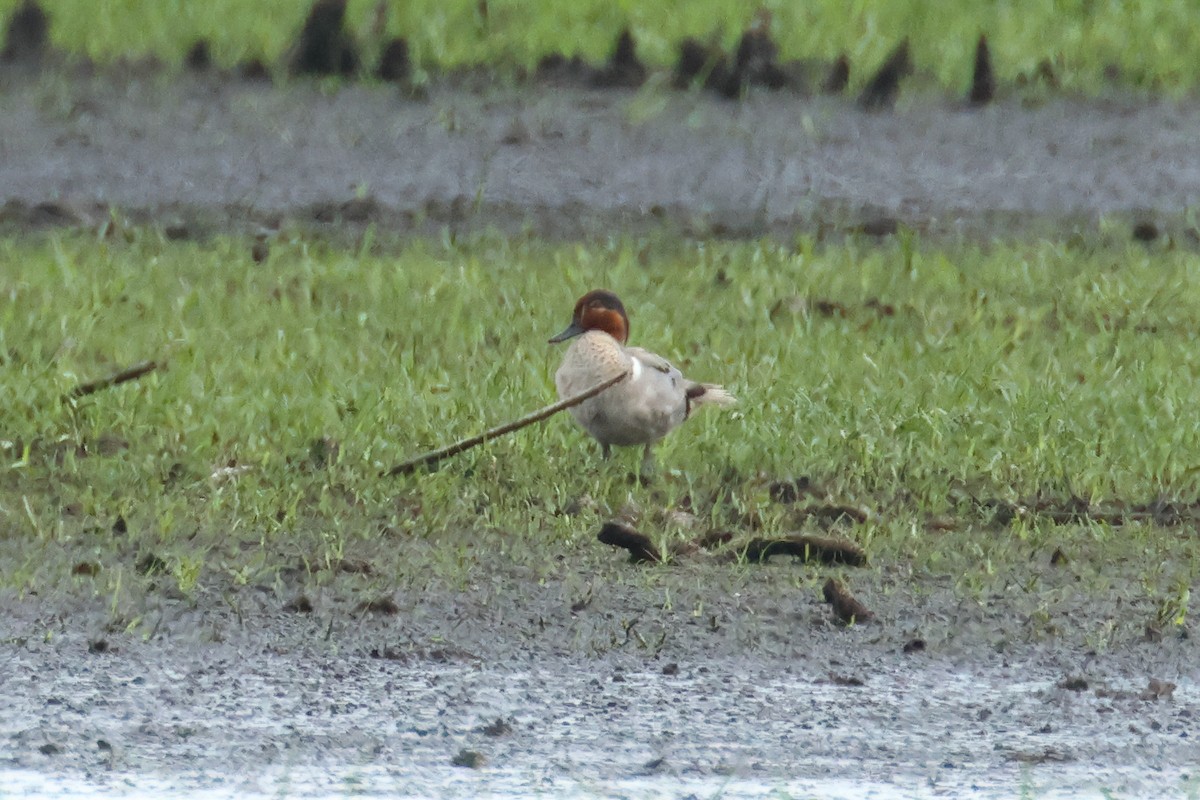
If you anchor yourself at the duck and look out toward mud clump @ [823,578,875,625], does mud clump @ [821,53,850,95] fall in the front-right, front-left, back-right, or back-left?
back-left

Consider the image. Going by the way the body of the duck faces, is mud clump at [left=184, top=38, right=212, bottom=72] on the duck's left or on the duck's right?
on the duck's right

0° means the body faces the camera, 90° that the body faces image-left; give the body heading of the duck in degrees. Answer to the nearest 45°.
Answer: approximately 45°

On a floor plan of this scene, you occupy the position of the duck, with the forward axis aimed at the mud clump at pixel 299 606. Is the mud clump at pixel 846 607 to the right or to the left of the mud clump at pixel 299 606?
left

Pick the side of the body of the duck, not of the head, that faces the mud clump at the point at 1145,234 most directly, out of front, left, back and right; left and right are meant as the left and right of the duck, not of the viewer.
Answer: back

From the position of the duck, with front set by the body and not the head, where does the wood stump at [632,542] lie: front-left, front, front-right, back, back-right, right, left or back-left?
front-left

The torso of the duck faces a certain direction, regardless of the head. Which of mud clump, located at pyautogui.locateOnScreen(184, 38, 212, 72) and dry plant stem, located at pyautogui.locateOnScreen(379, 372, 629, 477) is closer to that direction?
the dry plant stem

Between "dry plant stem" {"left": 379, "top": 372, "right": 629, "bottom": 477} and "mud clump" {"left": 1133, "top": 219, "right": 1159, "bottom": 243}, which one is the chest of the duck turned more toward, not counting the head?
the dry plant stem

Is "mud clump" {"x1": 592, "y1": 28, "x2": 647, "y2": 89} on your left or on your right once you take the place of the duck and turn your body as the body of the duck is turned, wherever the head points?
on your right

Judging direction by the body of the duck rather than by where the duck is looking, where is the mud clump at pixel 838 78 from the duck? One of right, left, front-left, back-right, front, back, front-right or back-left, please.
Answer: back-right

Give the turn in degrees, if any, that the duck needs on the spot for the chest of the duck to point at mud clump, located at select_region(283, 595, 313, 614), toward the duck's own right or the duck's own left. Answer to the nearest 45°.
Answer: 0° — it already faces it

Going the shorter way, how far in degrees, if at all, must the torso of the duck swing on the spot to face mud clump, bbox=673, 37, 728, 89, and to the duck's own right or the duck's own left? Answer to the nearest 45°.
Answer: approximately 135° to the duck's own right
